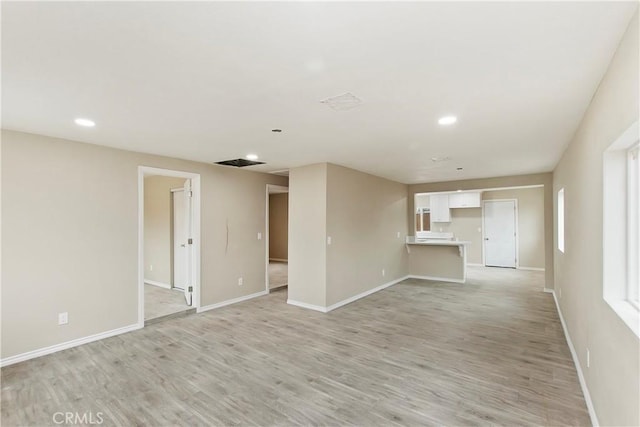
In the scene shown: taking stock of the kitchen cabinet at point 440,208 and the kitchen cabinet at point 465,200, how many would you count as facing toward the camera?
2

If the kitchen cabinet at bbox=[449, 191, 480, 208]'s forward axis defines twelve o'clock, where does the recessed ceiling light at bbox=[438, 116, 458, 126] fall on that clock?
The recessed ceiling light is roughly at 12 o'clock from the kitchen cabinet.

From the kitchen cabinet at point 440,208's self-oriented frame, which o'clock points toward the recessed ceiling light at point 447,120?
The recessed ceiling light is roughly at 12 o'clock from the kitchen cabinet.

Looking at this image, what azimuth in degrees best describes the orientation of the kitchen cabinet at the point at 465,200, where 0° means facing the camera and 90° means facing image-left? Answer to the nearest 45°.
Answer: approximately 0°

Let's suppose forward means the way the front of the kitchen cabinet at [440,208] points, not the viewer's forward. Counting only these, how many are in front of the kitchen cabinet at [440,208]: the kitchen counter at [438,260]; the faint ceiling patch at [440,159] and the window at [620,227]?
3

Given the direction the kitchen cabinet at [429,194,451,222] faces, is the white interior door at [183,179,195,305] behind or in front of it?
in front

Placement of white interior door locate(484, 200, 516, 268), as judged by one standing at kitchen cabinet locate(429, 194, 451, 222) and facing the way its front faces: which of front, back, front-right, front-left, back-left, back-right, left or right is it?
left

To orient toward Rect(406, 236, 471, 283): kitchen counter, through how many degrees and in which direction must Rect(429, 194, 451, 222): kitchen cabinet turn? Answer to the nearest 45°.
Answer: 0° — it already faces it

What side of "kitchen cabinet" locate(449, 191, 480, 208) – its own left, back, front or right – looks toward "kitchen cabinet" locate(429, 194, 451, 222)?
right
